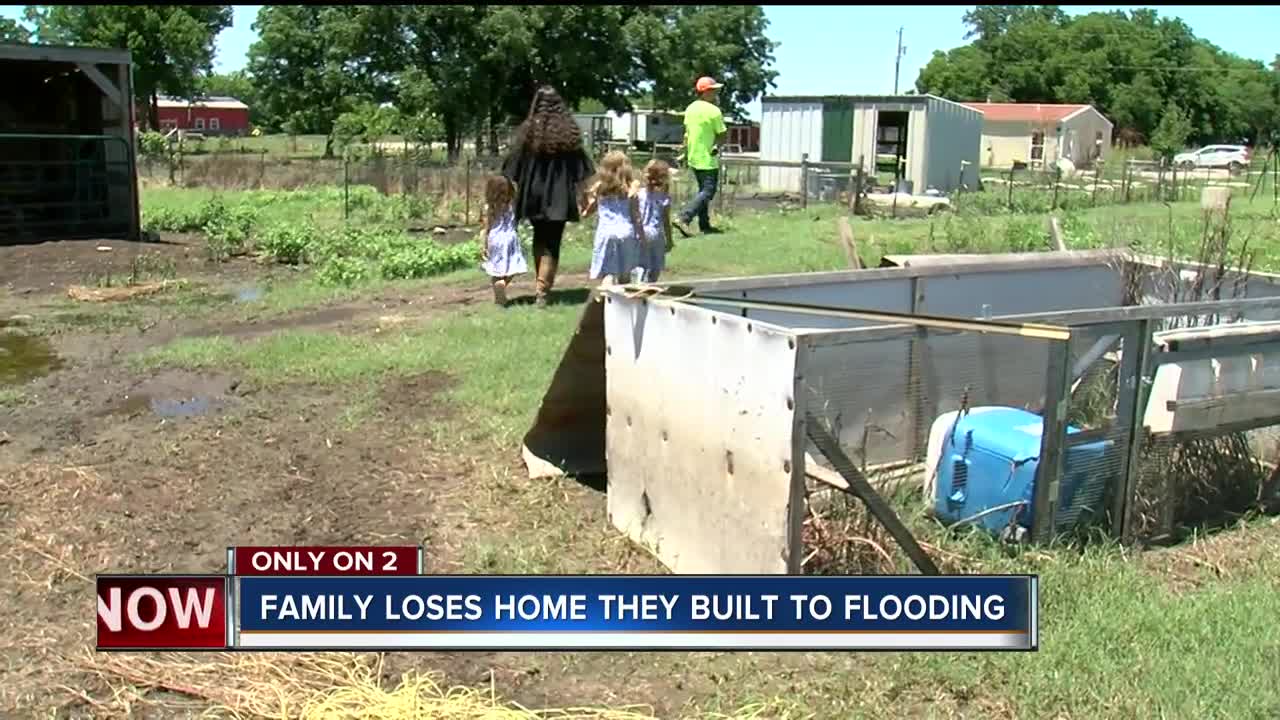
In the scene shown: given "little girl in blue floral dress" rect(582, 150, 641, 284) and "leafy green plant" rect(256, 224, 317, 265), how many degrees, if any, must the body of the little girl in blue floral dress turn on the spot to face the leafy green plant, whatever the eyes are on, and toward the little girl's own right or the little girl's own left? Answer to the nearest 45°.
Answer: approximately 45° to the little girl's own left

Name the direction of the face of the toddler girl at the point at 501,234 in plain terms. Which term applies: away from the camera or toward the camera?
away from the camera

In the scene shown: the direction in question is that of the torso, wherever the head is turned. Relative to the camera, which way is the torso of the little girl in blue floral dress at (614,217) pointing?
away from the camera

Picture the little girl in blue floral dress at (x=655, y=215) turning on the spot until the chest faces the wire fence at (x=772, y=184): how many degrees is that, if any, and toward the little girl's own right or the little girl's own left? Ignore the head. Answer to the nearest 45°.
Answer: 0° — they already face it

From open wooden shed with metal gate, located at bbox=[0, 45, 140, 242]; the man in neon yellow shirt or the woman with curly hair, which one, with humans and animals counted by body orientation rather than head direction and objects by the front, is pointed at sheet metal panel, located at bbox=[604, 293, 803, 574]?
the open wooden shed with metal gate

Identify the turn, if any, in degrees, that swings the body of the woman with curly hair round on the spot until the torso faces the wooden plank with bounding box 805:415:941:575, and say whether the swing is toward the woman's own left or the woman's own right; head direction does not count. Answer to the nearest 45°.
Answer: approximately 180°

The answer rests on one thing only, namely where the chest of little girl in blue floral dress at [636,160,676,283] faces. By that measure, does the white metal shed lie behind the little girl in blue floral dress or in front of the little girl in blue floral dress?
in front

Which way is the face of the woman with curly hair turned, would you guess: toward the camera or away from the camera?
away from the camera

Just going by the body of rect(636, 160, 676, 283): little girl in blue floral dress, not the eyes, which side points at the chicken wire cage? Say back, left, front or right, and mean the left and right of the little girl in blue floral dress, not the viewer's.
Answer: back

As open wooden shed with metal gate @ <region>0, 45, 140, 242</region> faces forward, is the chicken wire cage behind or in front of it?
in front

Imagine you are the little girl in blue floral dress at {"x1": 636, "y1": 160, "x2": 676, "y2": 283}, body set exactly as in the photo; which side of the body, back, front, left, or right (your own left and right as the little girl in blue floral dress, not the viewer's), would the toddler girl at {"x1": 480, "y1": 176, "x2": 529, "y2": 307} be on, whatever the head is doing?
left

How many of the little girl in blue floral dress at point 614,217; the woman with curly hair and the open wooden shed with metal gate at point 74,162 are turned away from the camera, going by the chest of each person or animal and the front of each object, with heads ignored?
2

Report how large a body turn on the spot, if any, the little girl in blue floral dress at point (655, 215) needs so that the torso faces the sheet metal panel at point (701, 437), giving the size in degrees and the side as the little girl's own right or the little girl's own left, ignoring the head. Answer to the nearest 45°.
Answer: approximately 180°

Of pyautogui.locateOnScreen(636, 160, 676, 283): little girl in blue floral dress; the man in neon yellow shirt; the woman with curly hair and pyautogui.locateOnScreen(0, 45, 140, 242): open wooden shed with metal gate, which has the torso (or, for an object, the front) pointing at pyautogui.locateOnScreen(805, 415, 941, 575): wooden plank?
the open wooden shed with metal gate

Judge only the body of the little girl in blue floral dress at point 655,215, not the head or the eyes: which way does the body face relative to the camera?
away from the camera

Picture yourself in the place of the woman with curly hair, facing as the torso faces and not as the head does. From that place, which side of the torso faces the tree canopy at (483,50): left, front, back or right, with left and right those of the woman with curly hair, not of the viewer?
front

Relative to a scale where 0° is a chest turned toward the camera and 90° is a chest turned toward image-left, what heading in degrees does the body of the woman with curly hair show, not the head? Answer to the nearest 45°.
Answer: approximately 180°

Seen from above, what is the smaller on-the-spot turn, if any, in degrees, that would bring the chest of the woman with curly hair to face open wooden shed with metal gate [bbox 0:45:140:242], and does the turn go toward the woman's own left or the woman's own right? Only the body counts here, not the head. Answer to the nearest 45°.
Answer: approximately 45° to the woman's own left
